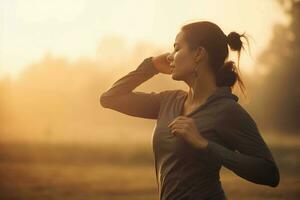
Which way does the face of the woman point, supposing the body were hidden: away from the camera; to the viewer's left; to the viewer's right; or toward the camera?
to the viewer's left

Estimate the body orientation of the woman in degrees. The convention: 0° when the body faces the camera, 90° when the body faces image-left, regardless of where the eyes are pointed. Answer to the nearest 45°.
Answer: approximately 45°

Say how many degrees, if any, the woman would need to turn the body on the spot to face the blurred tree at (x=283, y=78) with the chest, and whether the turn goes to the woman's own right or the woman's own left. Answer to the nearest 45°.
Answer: approximately 135° to the woman's own right
